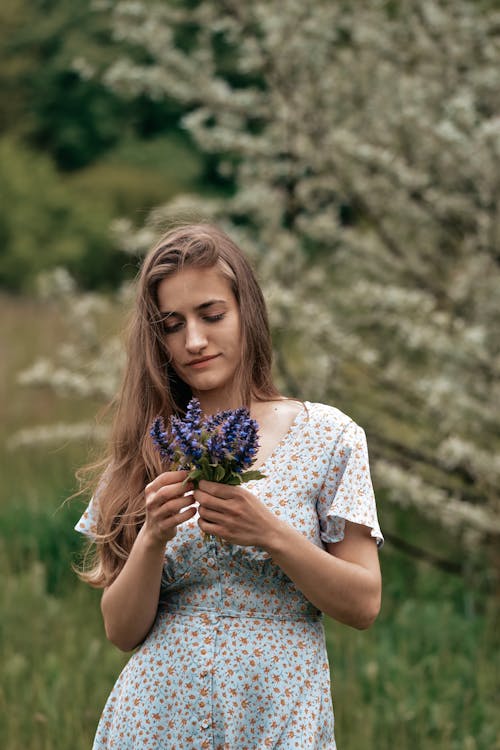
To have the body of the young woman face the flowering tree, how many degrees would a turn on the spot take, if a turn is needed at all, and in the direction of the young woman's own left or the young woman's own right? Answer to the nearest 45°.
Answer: approximately 180°

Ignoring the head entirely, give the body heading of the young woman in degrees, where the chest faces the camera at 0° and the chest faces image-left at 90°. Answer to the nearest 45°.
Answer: approximately 0°
